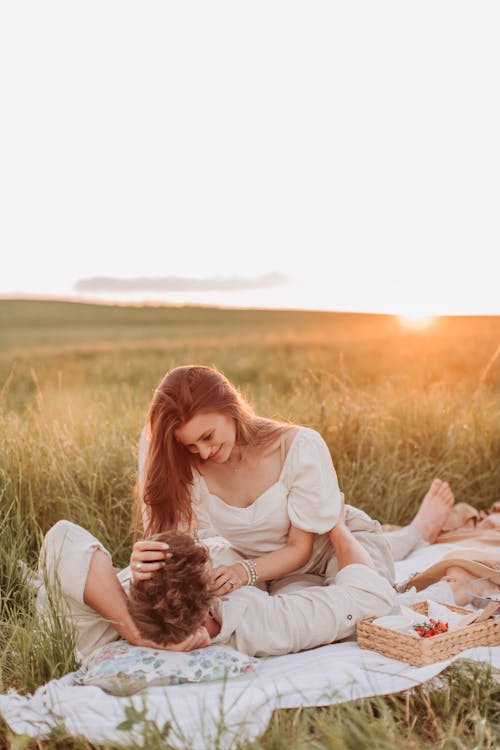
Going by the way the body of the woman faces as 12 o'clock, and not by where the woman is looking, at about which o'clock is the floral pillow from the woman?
The floral pillow is roughly at 1 o'clock from the woman.

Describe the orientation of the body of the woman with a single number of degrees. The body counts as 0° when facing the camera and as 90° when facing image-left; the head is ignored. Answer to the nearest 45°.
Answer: approximately 45°

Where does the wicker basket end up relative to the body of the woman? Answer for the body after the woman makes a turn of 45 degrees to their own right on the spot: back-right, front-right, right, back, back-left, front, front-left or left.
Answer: back-left

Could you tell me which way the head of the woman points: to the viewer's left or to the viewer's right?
to the viewer's left
